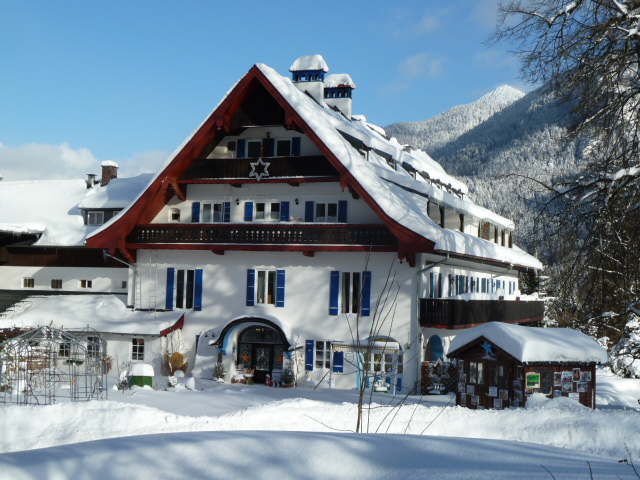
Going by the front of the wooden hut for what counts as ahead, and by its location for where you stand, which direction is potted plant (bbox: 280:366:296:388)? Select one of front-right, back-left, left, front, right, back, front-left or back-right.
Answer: right

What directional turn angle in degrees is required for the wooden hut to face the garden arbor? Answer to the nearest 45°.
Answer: approximately 45° to its right

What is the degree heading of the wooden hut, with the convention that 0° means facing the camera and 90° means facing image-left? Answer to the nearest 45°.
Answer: approximately 45°

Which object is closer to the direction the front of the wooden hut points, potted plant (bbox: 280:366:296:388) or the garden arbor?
the garden arbor
